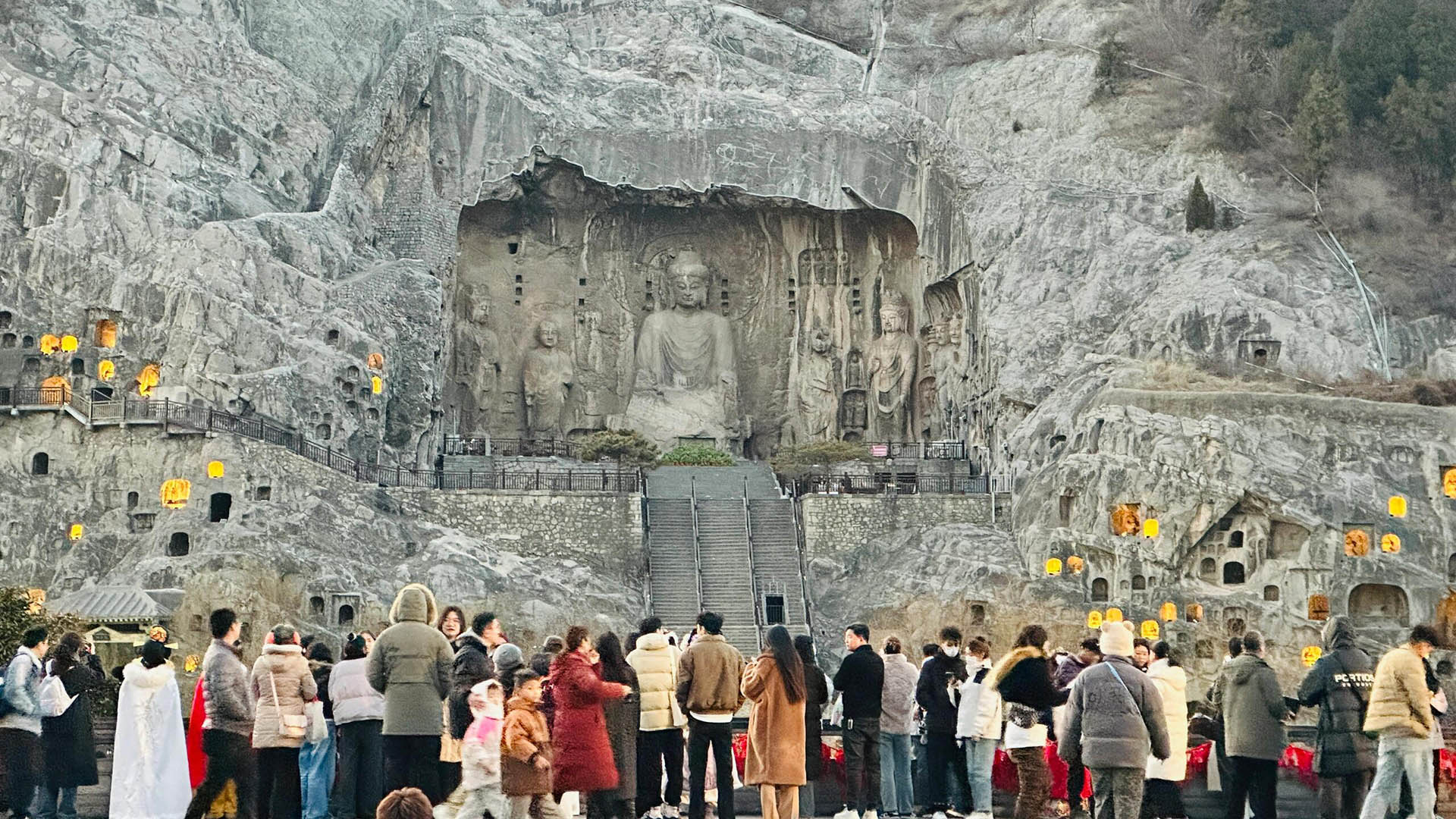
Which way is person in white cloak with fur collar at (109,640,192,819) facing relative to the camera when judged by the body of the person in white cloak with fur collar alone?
away from the camera

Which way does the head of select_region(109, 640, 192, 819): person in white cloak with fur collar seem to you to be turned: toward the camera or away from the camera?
away from the camera

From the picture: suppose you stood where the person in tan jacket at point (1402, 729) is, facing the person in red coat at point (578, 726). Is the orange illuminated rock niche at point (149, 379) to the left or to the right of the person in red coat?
right

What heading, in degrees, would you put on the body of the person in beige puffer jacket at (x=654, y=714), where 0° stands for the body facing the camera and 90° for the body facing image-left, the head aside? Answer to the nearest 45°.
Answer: approximately 180°

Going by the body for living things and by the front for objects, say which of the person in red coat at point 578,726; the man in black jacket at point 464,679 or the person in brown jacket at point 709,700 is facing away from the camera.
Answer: the person in brown jacket

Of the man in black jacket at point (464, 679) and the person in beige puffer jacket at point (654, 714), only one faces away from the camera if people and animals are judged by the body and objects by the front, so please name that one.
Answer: the person in beige puffer jacket

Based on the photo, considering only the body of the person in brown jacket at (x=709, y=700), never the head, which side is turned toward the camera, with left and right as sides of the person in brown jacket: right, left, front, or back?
back

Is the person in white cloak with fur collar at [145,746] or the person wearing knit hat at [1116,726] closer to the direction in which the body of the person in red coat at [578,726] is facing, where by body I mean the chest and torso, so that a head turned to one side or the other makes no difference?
the person wearing knit hat
